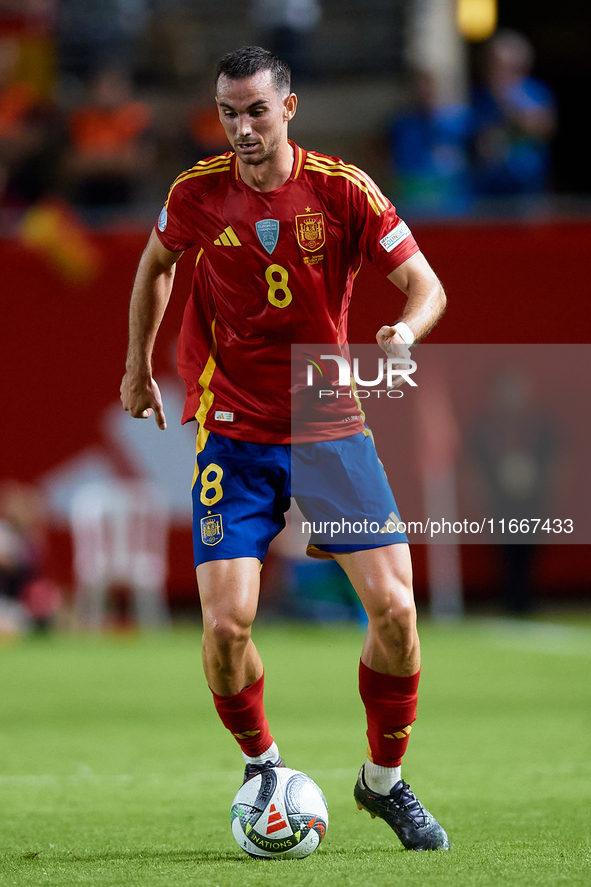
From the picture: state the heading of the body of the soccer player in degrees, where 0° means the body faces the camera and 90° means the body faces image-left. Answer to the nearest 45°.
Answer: approximately 0°

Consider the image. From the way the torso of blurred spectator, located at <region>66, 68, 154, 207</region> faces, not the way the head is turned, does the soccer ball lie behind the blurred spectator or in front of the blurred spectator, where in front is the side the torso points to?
in front

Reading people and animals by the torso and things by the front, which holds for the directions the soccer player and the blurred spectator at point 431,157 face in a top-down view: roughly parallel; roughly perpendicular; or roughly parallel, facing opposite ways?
roughly parallel

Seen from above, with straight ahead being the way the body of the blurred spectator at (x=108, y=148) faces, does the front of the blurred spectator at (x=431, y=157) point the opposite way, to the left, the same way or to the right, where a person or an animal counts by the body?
the same way

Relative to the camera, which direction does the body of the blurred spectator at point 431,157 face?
toward the camera

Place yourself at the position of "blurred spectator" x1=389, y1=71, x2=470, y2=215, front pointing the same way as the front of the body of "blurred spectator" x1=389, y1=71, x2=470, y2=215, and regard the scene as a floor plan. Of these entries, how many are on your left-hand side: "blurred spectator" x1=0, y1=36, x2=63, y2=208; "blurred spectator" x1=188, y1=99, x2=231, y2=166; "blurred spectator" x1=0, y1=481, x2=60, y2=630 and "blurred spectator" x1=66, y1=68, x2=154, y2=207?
0

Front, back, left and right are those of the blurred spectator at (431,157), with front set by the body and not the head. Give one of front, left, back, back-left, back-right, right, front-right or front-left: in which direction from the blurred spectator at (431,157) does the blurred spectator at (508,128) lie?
left

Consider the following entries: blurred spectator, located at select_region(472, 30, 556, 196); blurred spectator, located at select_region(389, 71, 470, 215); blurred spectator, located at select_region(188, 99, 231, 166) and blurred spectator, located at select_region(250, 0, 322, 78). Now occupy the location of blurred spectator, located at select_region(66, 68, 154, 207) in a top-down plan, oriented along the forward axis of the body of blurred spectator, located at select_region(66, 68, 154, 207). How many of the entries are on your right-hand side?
0

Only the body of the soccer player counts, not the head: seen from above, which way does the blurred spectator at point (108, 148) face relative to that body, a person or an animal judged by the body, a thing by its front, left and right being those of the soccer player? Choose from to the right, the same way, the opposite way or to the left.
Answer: the same way

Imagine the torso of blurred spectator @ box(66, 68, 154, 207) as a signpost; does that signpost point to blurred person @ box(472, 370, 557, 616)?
no

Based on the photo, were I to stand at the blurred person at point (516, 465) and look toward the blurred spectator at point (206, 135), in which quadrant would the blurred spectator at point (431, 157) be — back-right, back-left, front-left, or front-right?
front-right

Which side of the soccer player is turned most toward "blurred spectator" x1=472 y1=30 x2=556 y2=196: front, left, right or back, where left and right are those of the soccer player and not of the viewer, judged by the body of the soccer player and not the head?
back

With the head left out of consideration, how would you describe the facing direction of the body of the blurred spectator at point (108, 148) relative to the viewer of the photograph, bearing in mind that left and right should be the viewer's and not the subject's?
facing the viewer

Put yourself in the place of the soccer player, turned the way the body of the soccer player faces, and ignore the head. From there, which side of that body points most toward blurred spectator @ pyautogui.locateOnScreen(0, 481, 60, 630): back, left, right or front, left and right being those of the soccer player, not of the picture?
back

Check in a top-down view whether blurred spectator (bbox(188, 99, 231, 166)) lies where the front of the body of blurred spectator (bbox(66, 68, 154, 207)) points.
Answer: no
